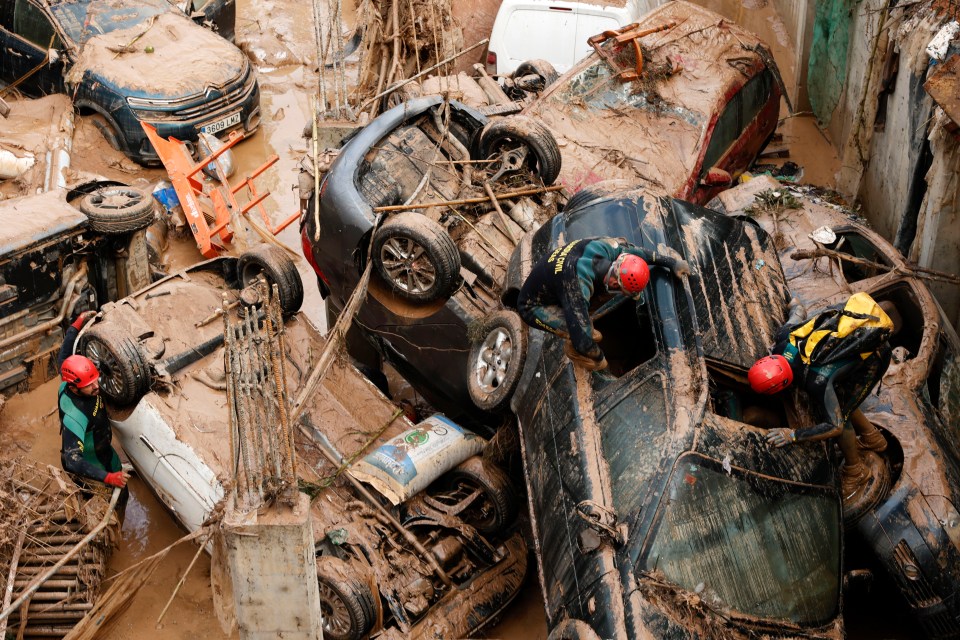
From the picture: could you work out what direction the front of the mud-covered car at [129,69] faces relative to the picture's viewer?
facing the viewer and to the right of the viewer

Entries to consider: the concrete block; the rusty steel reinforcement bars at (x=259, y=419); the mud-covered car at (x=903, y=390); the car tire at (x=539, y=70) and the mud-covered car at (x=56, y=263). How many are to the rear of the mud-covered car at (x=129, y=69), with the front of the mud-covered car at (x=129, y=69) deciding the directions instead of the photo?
0

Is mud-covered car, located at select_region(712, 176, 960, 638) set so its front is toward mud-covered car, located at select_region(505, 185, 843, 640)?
no

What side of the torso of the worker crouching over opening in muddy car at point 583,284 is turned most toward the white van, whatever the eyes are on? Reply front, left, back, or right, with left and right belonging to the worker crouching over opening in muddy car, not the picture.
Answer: left

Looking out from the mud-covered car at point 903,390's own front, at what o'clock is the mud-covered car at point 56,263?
the mud-covered car at point 56,263 is roughly at 4 o'clock from the mud-covered car at point 903,390.

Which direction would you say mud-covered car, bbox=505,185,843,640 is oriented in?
toward the camera

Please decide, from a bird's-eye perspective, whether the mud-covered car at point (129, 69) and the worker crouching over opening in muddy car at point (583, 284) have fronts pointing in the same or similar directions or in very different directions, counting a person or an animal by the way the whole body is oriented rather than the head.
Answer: same or similar directions

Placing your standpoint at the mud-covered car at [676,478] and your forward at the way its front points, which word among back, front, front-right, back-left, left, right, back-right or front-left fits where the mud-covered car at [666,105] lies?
back

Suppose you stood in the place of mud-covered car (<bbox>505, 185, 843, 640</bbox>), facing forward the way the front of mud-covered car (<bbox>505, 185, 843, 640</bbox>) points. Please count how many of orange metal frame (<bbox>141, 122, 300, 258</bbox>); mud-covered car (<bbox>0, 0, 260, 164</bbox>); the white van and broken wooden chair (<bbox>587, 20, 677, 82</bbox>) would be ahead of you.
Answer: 0

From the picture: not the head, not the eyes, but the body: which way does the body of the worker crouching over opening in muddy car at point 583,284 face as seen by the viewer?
to the viewer's right

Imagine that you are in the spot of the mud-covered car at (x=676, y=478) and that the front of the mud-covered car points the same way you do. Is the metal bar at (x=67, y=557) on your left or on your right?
on your right

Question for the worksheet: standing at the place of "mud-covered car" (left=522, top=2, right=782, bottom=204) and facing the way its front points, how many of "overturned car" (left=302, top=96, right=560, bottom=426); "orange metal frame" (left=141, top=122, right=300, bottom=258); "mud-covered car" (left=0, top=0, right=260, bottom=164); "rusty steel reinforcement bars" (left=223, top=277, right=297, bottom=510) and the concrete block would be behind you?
0

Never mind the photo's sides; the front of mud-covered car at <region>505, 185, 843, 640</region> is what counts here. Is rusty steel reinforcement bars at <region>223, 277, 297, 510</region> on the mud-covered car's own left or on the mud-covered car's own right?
on the mud-covered car's own right

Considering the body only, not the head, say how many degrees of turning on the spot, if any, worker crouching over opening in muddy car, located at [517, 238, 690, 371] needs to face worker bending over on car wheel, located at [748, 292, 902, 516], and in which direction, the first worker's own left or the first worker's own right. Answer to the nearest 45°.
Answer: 0° — they already face them

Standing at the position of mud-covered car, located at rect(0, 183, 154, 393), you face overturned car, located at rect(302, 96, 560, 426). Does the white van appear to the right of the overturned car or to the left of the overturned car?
left

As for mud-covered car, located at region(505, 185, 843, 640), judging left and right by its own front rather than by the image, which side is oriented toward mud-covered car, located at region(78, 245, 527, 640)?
right
